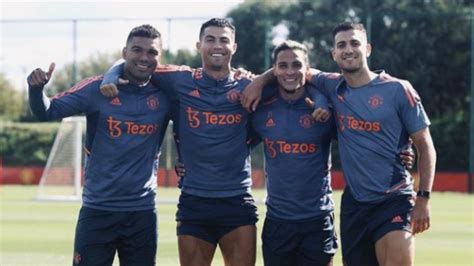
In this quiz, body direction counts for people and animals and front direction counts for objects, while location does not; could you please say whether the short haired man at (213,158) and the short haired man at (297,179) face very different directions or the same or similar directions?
same or similar directions

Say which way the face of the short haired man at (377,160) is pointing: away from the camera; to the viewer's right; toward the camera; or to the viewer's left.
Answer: toward the camera

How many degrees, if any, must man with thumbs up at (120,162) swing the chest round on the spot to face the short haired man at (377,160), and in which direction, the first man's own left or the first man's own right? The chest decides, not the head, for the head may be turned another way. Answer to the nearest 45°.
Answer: approximately 90° to the first man's own left

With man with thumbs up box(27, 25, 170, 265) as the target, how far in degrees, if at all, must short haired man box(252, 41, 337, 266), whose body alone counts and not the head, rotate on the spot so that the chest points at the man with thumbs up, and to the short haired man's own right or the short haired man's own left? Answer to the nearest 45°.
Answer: approximately 90° to the short haired man's own right

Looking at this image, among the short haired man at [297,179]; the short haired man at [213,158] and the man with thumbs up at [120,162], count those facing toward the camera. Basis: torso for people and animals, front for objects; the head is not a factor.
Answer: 3

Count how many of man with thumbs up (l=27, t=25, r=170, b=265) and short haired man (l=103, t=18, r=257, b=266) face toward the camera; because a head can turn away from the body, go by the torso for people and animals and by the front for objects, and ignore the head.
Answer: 2

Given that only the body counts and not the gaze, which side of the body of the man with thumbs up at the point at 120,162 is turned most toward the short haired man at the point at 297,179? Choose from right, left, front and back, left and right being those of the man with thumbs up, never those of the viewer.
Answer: left

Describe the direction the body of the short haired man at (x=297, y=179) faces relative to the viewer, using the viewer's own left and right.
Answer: facing the viewer

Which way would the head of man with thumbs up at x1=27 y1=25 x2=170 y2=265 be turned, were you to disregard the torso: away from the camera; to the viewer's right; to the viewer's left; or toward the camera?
toward the camera

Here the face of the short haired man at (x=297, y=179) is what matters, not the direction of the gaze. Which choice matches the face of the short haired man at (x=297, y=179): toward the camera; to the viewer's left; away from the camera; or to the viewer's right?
toward the camera

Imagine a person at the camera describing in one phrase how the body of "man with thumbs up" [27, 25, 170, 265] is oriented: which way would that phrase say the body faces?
toward the camera

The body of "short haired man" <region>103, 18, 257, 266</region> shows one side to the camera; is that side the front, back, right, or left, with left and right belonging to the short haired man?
front
